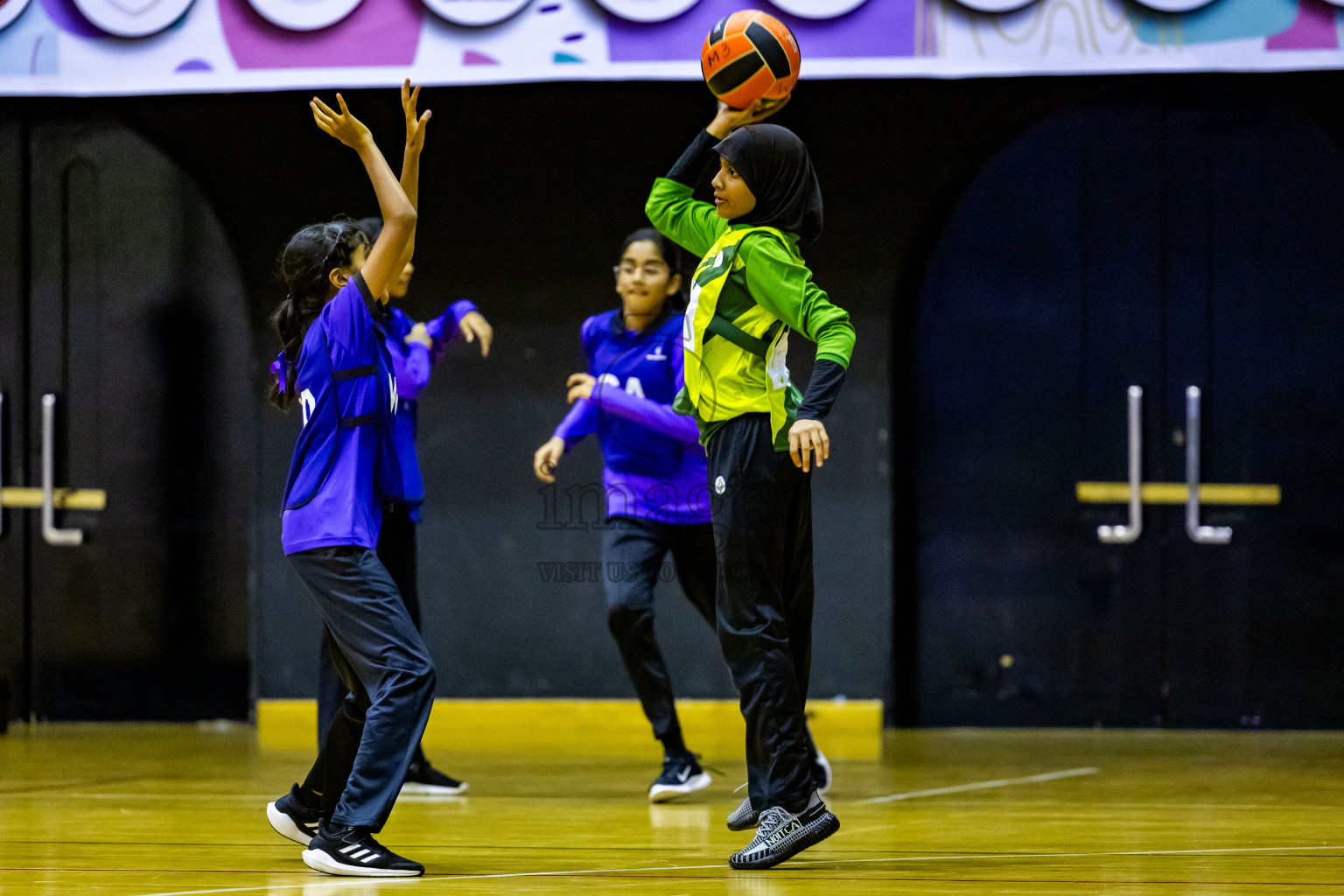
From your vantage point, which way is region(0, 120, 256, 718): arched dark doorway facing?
toward the camera

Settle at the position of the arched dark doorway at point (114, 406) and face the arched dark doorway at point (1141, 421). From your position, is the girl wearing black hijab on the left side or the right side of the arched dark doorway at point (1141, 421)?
right

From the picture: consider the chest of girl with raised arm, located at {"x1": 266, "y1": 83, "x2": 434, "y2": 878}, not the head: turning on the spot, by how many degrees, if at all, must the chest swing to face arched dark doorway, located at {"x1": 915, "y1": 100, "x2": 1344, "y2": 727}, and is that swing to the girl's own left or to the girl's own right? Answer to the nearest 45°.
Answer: approximately 45° to the girl's own left

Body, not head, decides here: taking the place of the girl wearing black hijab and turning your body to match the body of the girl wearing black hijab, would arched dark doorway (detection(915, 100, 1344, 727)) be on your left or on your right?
on your right

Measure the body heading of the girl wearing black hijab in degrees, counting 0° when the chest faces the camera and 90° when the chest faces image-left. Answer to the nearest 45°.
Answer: approximately 90°

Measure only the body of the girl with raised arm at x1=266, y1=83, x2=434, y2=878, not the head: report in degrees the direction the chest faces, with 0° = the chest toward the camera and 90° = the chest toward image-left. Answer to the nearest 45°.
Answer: approximately 270°

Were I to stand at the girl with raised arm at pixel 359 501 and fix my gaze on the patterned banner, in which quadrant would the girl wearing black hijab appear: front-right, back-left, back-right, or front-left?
front-right

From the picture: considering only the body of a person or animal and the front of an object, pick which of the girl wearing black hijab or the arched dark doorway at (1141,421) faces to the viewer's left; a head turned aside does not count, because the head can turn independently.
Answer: the girl wearing black hijab

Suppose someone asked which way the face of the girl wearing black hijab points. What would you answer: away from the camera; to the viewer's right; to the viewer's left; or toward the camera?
to the viewer's left

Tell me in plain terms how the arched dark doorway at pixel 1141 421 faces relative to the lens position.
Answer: facing the viewer

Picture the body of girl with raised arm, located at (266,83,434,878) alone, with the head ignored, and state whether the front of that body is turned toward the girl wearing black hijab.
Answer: yes

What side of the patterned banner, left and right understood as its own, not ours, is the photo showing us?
front

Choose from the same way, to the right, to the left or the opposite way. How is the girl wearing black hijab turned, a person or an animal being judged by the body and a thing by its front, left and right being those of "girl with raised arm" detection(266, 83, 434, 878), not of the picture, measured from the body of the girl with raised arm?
the opposite way

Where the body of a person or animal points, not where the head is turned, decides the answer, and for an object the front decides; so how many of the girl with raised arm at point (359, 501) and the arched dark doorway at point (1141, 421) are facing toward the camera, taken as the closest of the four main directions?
1

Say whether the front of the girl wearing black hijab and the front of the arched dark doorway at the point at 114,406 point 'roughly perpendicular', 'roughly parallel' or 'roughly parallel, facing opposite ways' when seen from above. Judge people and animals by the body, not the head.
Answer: roughly perpendicular
